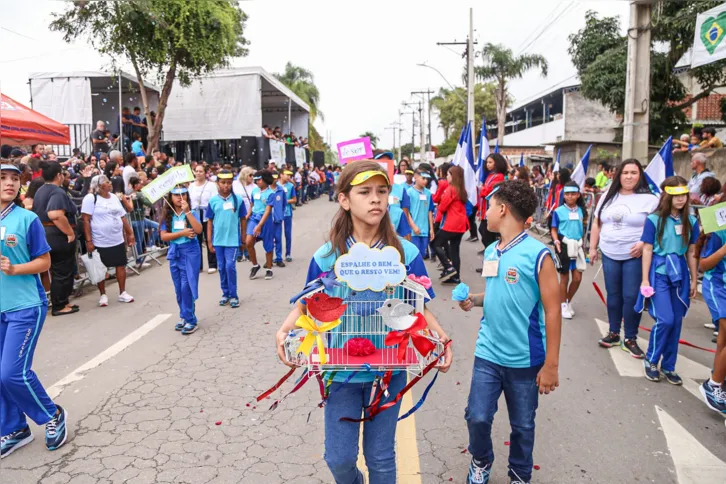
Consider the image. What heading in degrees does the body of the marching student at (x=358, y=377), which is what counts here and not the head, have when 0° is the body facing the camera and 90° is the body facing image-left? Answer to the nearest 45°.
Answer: approximately 0°

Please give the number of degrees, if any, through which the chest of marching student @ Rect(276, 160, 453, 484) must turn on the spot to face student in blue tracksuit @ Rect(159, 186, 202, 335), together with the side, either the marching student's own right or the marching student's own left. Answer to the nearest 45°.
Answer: approximately 135° to the marching student's own right

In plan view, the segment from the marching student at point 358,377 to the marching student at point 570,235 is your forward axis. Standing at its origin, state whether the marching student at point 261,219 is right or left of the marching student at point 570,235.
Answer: left

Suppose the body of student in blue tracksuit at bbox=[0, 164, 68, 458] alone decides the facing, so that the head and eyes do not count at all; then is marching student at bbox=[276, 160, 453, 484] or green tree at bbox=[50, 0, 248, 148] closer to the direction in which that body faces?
the marching student

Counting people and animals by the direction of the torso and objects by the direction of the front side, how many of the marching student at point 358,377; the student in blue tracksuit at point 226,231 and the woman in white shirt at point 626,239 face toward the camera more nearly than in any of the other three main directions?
3

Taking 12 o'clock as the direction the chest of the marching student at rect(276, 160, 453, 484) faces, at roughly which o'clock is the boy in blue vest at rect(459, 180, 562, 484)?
The boy in blue vest is roughly at 8 o'clock from the marching student.

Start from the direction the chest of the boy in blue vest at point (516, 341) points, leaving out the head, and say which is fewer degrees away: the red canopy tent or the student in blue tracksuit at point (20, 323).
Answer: the student in blue tracksuit

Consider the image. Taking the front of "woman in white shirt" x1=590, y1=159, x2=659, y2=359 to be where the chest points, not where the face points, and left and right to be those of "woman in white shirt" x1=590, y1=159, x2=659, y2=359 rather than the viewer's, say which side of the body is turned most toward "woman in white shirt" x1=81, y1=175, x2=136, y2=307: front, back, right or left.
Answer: right
